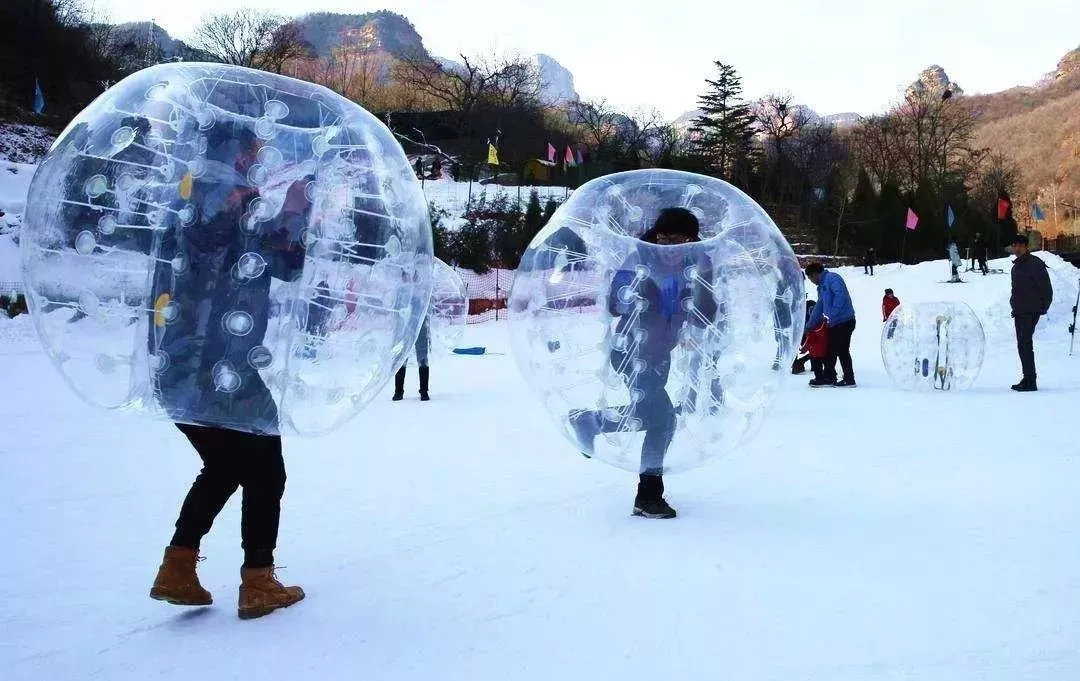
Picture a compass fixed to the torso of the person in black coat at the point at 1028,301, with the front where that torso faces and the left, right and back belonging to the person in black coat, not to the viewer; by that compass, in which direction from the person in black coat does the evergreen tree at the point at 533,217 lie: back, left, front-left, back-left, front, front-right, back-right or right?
front-right

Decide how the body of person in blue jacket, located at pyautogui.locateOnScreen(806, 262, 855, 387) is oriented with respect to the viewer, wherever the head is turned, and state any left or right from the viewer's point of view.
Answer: facing to the left of the viewer

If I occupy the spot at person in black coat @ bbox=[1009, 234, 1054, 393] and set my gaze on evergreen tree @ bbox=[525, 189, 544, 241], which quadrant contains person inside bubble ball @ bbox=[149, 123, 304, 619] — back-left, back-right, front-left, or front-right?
back-left

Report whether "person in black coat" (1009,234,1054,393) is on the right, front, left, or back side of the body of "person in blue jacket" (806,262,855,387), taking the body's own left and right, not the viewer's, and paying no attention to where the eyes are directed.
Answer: back

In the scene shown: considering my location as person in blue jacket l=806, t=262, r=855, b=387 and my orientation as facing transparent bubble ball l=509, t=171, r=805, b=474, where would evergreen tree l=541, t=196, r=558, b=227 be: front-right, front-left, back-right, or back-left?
back-right

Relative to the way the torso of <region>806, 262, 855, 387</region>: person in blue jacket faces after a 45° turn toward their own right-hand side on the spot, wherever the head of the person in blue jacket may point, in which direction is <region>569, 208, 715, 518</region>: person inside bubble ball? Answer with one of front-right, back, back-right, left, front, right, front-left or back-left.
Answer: back-left

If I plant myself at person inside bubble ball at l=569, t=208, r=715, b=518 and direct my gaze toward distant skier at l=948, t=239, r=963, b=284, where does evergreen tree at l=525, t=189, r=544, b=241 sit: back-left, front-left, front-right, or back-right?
front-left

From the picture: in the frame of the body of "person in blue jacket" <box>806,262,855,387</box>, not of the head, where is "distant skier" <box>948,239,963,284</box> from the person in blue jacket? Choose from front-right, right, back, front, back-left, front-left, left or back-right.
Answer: right
